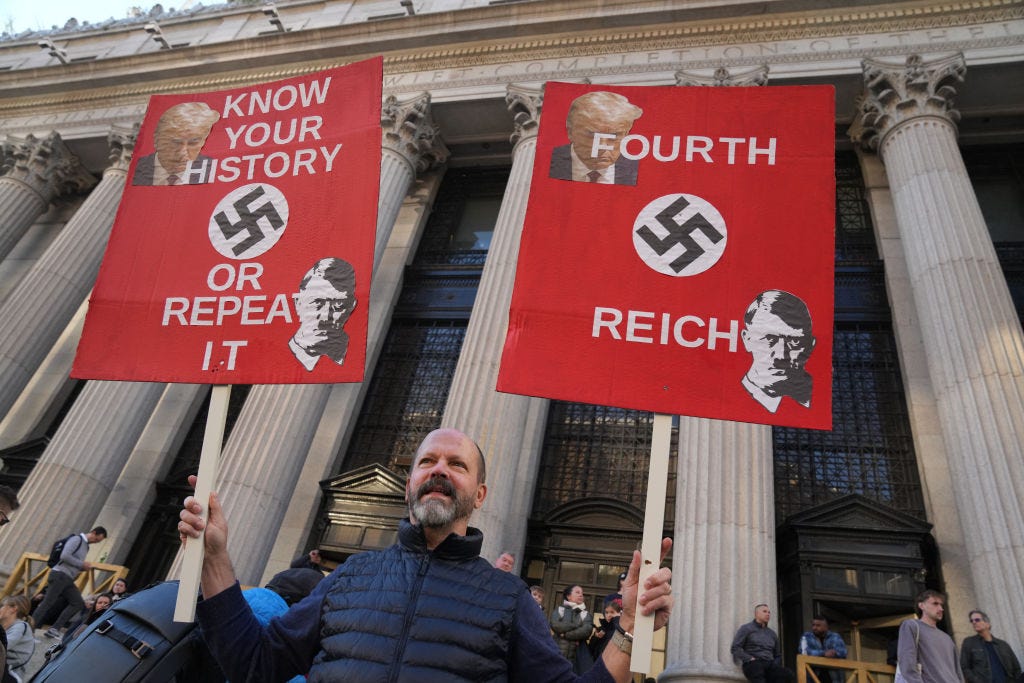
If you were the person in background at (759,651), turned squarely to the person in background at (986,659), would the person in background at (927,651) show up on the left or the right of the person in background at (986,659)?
right

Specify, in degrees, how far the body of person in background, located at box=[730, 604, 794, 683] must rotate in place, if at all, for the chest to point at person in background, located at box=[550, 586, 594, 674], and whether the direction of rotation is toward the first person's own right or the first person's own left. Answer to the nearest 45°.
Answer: approximately 90° to the first person's own right

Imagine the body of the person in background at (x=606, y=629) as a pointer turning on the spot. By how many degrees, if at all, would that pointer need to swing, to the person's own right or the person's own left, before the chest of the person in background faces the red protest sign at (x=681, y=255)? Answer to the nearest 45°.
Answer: approximately 45° to the person's own left

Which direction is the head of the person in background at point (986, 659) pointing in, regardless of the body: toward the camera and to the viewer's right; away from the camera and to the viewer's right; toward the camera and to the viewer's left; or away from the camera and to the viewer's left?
toward the camera and to the viewer's left

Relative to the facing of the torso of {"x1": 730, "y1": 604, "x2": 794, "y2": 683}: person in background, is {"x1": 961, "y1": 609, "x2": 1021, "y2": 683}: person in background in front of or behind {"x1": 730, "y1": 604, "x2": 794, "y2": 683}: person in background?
in front

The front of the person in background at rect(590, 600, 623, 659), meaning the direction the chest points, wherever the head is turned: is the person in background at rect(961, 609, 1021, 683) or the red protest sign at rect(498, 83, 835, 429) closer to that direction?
the red protest sign

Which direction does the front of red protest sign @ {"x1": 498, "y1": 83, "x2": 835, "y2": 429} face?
toward the camera

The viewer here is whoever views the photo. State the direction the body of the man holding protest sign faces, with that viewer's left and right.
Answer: facing the viewer

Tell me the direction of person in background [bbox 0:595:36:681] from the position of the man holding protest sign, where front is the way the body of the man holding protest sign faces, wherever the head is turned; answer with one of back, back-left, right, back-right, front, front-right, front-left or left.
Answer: back-right

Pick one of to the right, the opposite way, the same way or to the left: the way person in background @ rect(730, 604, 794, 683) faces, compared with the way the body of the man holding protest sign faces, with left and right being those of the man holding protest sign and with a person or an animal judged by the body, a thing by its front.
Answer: the same way

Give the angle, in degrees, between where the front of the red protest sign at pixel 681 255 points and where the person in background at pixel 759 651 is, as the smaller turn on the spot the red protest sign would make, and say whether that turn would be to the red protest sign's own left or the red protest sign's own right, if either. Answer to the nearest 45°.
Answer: approximately 180°

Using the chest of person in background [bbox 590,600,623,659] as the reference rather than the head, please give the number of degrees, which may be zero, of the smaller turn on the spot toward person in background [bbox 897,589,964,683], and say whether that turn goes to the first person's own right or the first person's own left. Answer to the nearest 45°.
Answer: approximately 135° to the first person's own left

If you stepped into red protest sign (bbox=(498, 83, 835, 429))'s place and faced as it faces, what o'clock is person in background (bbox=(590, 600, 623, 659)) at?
The person in background is roughly at 6 o'clock from the red protest sign.

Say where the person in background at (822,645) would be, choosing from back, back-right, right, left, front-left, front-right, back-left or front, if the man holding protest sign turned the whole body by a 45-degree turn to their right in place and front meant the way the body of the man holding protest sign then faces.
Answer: back

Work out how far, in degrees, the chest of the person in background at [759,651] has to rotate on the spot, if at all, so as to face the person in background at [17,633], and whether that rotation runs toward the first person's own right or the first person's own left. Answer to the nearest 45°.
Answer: approximately 90° to the first person's own right

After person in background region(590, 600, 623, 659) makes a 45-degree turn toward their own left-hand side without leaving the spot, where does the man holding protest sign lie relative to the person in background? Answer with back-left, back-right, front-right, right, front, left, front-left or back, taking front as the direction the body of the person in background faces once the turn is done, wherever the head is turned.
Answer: front
